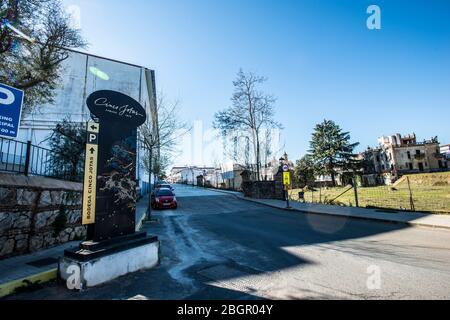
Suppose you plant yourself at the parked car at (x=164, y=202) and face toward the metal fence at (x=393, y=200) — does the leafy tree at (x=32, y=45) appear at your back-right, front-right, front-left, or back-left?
back-right

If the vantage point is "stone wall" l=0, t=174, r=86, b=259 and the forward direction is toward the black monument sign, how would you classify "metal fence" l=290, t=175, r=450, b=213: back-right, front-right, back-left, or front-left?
front-left

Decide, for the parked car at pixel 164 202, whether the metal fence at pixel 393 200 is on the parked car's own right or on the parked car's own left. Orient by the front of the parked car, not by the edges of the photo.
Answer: on the parked car's own left

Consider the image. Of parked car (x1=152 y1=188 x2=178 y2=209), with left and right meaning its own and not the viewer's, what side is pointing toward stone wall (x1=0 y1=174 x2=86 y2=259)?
front

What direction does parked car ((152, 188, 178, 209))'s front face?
toward the camera

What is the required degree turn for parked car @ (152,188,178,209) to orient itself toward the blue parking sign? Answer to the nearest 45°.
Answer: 0° — it already faces it

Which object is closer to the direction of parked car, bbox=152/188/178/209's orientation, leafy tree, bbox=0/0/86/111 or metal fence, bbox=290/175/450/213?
the leafy tree

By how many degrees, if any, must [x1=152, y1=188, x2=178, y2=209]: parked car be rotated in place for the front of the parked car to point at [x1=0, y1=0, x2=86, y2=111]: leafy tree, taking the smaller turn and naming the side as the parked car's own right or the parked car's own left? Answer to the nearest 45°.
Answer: approximately 45° to the parked car's own right

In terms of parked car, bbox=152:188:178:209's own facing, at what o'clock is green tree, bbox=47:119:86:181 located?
The green tree is roughly at 1 o'clock from the parked car.
